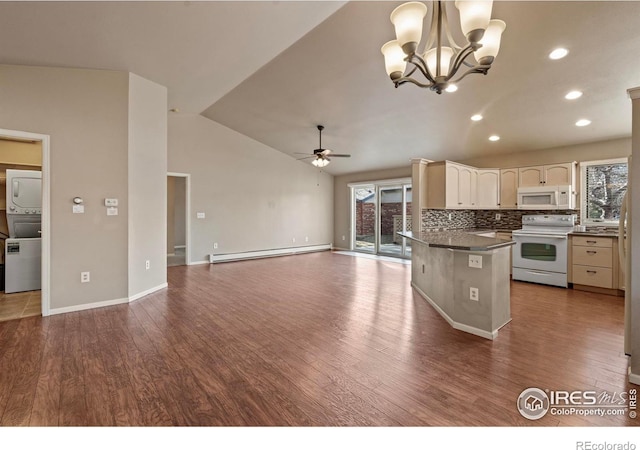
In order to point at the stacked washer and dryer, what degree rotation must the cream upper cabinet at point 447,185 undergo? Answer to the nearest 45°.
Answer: approximately 90° to its right

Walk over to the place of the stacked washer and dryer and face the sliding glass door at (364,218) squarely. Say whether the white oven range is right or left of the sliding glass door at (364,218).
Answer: right

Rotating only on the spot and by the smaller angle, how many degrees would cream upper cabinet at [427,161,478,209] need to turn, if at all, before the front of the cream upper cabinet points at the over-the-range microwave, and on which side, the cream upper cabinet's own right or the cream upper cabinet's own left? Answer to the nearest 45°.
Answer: approximately 90° to the cream upper cabinet's own left

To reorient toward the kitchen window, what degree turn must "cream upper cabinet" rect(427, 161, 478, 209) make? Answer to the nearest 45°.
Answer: approximately 45° to its left

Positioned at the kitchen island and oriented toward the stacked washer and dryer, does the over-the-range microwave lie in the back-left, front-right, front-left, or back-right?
back-right

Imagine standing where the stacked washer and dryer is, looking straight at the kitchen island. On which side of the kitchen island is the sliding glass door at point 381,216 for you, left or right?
left

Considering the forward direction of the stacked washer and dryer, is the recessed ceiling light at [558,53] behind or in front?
in front

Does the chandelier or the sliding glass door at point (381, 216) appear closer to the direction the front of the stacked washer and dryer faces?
the chandelier

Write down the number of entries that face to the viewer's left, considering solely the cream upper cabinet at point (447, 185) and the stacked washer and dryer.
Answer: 0

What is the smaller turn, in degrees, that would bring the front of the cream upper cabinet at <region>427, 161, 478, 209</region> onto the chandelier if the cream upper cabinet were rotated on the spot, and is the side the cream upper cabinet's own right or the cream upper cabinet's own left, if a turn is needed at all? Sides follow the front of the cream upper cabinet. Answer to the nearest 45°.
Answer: approximately 45° to the cream upper cabinet's own right

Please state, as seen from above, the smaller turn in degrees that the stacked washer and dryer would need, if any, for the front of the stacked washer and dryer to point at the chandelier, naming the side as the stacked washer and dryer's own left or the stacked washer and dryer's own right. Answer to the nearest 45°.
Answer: approximately 45° to the stacked washer and dryer's own left

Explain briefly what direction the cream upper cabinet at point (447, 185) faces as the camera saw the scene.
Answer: facing the viewer and to the right of the viewer

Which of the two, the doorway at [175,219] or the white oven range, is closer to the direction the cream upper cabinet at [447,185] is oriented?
the white oven range
